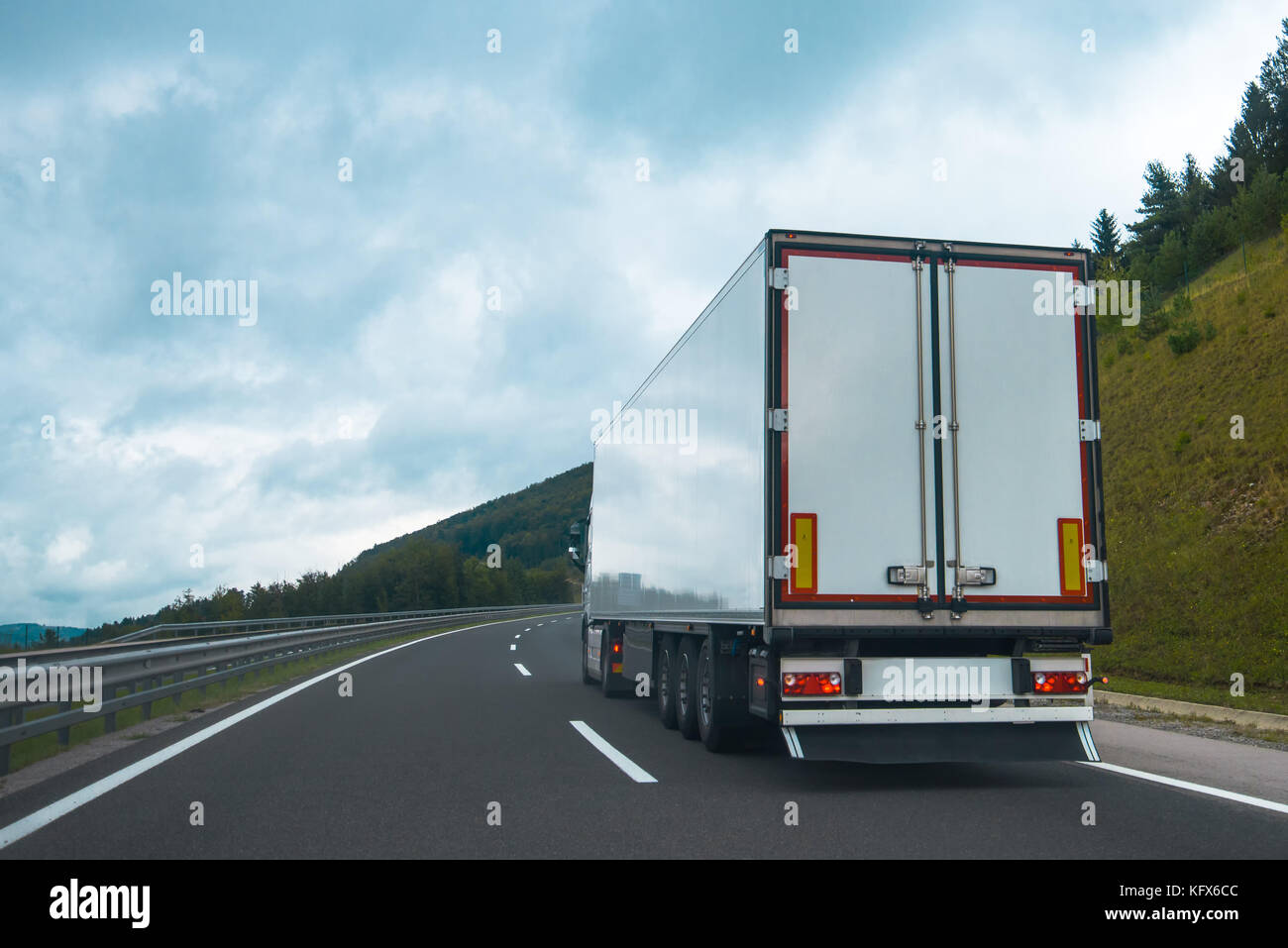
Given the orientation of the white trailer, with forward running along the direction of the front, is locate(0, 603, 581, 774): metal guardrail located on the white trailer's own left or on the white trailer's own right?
on the white trailer's own left

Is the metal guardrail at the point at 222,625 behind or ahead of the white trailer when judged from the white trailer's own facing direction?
ahead

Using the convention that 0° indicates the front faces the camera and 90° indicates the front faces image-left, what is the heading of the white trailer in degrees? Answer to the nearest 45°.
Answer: approximately 180°
